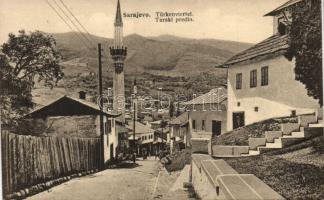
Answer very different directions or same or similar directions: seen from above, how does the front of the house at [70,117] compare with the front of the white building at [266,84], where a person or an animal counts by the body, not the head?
very different directions

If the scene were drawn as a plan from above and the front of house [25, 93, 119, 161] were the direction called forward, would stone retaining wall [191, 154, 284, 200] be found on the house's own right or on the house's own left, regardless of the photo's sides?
on the house's own right

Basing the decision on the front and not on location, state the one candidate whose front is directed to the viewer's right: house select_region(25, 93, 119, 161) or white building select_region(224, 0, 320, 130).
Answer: the house

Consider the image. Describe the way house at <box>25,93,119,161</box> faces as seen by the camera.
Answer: facing to the right of the viewer

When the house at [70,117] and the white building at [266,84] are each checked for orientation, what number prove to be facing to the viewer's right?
1

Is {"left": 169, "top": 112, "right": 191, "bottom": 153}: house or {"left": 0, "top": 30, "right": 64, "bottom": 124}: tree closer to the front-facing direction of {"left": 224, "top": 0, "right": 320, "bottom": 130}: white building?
the tree

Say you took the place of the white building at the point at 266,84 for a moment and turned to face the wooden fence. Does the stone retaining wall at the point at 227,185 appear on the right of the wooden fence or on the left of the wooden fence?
left

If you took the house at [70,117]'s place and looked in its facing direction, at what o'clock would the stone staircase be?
The stone staircase is roughly at 2 o'clock from the house.

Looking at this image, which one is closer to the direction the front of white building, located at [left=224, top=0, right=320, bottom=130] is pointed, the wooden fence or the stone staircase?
the wooden fence

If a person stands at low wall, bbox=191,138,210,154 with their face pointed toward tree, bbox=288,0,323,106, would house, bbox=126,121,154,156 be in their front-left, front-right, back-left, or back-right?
back-left

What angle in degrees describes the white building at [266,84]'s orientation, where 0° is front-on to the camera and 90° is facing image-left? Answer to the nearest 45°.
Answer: approximately 45°
